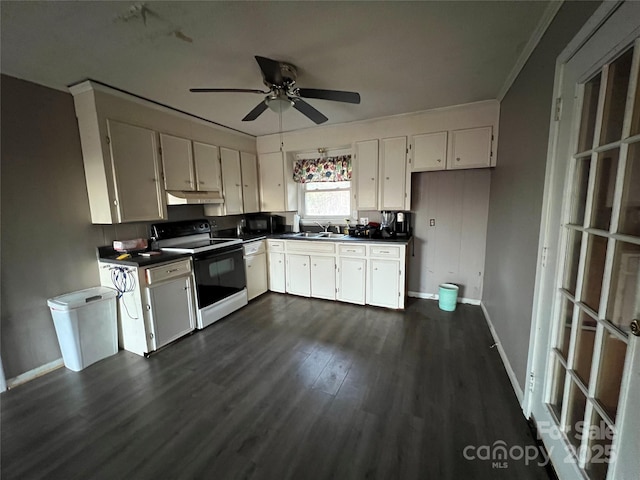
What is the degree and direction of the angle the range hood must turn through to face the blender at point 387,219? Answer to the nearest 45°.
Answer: approximately 45° to its left

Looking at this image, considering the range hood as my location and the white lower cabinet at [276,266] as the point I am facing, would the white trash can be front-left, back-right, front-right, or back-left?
back-right

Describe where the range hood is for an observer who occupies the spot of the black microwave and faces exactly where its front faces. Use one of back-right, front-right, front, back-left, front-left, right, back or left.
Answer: front-right

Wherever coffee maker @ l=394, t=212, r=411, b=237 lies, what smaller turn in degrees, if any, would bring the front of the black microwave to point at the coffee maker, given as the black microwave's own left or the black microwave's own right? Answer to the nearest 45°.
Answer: approximately 45° to the black microwave's own left

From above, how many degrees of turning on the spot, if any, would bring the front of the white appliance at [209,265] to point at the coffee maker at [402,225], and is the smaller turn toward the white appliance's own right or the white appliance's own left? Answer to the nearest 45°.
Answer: approximately 45° to the white appliance's own left

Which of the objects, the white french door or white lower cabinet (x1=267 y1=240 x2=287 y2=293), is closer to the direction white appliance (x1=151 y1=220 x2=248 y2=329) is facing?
the white french door

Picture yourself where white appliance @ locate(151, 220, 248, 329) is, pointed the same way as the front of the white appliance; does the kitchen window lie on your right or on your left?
on your left

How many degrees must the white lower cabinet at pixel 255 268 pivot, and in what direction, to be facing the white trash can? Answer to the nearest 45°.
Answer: approximately 90° to its right

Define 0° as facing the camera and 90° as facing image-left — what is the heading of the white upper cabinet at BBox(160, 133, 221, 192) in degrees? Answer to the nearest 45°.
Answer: approximately 315°

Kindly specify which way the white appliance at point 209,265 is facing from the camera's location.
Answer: facing the viewer and to the right of the viewer
